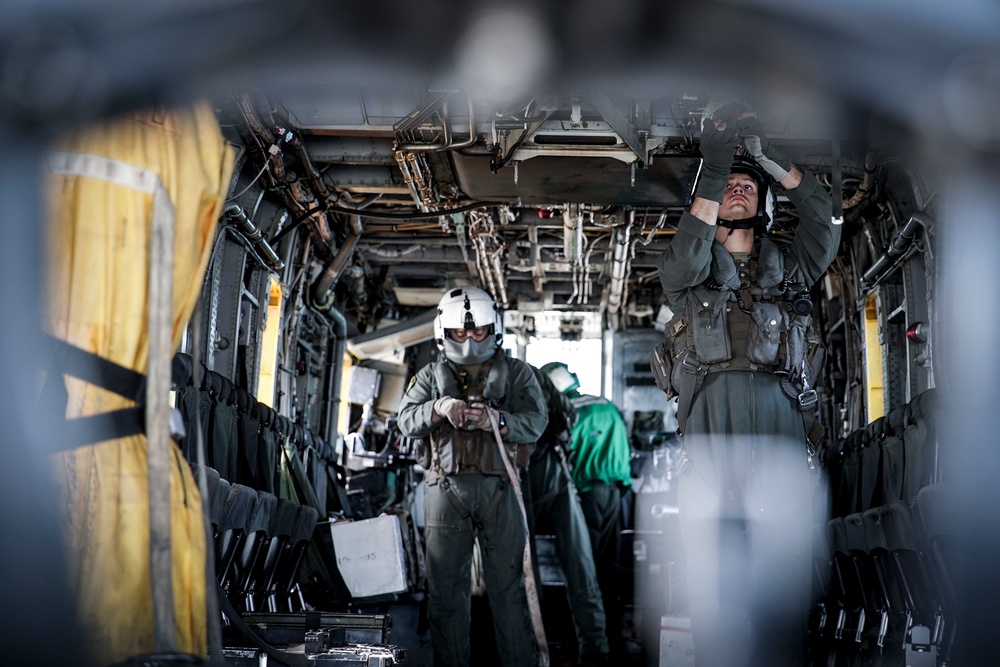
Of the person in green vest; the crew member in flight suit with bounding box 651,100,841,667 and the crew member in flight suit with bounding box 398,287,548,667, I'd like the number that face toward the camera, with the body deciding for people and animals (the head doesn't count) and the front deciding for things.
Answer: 2

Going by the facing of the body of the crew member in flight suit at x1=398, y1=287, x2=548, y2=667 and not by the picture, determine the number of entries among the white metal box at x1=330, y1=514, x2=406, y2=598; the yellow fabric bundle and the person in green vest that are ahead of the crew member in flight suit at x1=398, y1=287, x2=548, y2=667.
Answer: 1

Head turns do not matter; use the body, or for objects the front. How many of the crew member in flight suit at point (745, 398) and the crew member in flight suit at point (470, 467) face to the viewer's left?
0

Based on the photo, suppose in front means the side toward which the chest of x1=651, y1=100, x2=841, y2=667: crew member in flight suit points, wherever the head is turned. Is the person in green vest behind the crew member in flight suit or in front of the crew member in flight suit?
behind
